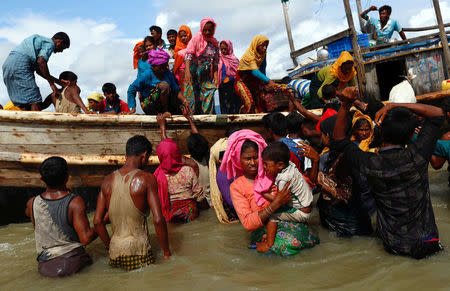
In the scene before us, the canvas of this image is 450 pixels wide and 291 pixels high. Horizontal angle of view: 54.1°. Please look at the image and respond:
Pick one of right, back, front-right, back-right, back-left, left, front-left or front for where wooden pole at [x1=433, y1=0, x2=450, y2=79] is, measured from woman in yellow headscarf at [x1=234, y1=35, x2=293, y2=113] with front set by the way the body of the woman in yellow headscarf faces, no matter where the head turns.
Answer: front-left

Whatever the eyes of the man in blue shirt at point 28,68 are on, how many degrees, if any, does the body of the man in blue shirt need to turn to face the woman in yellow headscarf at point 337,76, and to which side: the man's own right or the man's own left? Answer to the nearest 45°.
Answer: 0° — they already face them

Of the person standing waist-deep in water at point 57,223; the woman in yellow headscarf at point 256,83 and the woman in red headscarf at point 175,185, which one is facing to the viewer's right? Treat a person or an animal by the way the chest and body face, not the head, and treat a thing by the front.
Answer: the woman in yellow headscarf

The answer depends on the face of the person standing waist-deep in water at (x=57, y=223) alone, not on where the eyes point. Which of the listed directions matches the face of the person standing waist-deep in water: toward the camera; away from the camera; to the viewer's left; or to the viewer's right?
away from the camera

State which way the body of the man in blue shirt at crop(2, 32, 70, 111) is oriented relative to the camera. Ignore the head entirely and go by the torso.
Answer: to the viewer's right

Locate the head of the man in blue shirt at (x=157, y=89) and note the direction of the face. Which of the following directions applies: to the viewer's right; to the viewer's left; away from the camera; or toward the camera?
toward the camera

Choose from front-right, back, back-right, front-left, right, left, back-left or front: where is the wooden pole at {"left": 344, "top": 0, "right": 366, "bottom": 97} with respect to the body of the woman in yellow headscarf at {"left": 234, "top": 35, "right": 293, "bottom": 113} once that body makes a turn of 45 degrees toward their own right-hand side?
left

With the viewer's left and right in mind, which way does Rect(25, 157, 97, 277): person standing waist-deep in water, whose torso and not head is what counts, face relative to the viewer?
facing away from the viewer

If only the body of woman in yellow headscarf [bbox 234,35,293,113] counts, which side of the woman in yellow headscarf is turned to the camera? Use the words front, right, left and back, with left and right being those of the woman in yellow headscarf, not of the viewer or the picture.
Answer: right

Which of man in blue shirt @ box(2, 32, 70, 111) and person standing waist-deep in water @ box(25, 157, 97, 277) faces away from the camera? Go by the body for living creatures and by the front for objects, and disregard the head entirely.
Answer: the person standing waist-deep in water

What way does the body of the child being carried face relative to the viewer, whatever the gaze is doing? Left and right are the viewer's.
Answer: facing to the left of the viewer

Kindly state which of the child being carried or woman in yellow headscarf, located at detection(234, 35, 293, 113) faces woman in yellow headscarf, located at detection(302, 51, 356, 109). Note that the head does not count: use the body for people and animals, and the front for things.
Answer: woman in yellow headscarf, located at detection(234, 35, 293, 113)

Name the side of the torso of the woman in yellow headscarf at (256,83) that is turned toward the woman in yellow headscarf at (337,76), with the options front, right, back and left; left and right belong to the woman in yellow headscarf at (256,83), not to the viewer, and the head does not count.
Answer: front
